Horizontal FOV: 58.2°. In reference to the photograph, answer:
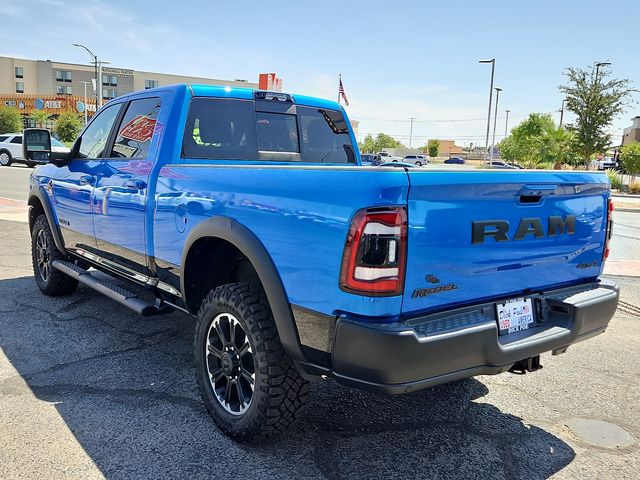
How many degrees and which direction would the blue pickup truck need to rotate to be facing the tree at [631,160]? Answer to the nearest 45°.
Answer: approximately 90° to its right

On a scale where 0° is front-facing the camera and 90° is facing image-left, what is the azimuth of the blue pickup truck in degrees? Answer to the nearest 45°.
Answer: approximately 135°
